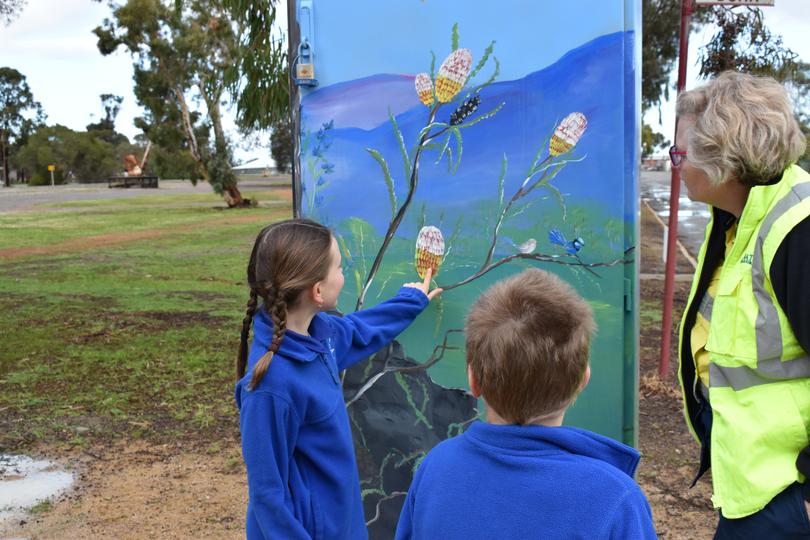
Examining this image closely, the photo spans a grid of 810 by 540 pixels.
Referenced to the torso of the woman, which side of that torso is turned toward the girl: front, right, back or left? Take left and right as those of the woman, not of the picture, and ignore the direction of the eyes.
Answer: front

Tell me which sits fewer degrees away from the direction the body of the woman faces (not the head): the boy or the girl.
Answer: the girl

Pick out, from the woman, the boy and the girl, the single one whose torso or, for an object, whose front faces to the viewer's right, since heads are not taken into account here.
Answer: the girl

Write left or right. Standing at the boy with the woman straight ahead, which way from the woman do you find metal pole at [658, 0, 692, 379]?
left

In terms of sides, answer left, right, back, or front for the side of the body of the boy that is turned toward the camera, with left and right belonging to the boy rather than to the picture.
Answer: back

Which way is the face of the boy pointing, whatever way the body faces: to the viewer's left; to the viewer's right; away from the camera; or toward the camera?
away from the camera

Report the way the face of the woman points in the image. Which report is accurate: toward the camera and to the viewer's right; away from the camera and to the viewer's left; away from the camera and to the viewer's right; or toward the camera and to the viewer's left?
away from the camera and to the viewer's left

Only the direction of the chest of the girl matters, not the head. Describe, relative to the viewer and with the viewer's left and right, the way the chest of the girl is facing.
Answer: facing to the right of the viewer

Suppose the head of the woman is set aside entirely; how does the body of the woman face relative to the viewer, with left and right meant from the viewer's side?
facing to the left of the viewer

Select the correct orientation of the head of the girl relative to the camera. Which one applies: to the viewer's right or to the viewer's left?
to the viewer's right

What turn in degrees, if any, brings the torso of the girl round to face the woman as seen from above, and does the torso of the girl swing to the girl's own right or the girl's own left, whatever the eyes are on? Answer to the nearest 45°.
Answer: approximately 45° to the girl's own right

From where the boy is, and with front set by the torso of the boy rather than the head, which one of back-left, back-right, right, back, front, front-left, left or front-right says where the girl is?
front-left

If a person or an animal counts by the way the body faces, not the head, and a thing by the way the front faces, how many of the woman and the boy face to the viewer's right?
0

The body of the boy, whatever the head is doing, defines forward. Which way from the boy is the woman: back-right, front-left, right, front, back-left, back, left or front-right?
front-right
